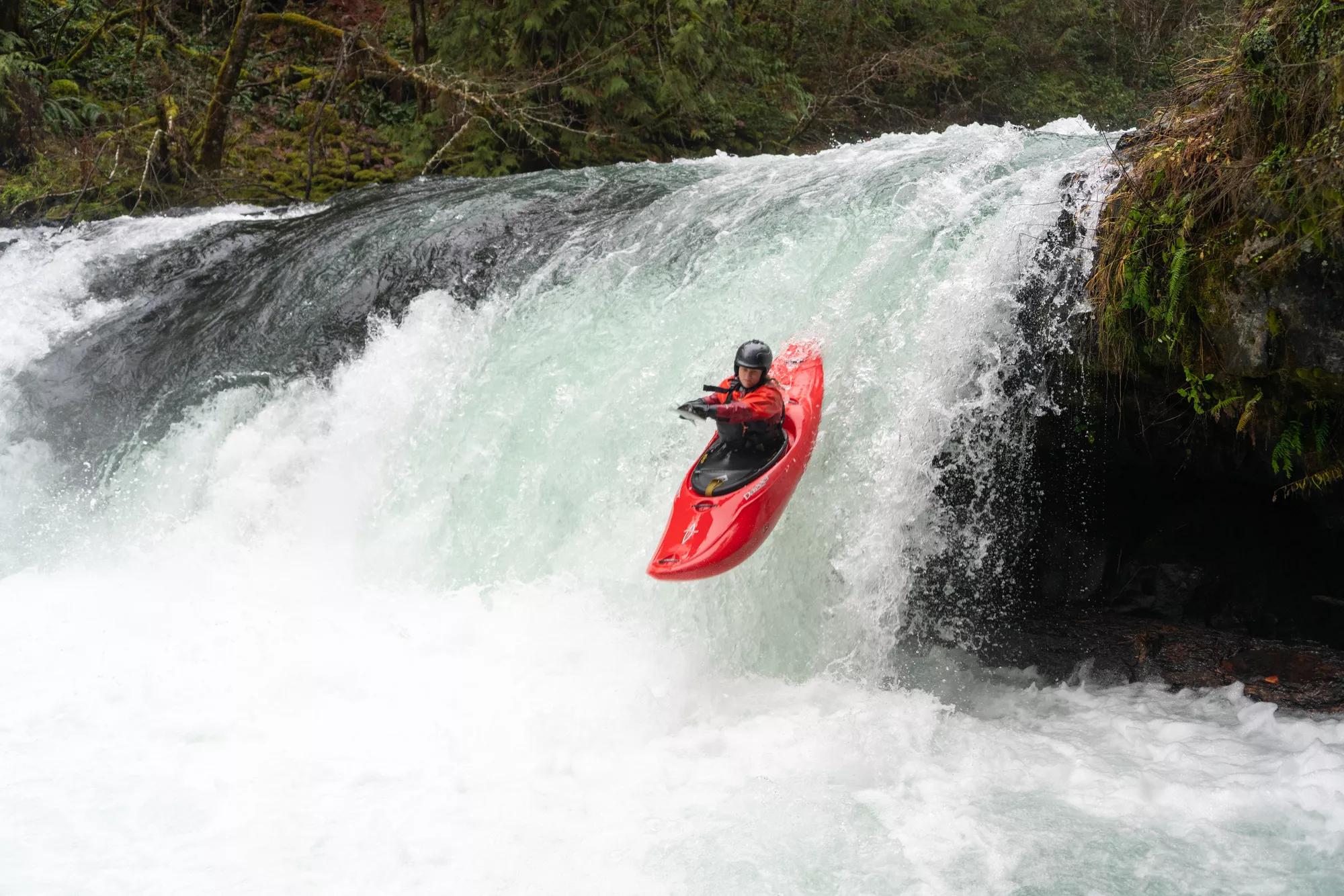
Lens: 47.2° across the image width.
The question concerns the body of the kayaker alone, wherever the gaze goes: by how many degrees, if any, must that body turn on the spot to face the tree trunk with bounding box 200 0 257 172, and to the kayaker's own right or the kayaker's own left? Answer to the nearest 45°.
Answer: approximately 90° to the kayaker's own right

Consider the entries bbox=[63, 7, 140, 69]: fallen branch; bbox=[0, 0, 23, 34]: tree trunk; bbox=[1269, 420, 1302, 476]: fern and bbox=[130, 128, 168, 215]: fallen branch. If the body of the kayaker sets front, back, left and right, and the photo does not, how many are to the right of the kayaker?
3

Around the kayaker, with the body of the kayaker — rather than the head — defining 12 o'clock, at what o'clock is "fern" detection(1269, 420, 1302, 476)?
The fern is roughly at 8 o'clock from the kayaker.

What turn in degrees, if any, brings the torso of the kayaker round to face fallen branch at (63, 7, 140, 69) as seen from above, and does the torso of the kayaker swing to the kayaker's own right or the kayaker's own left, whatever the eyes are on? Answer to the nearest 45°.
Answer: approximately 90° to the kayaker's own right

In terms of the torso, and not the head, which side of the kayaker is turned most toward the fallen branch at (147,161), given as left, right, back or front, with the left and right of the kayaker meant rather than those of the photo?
right

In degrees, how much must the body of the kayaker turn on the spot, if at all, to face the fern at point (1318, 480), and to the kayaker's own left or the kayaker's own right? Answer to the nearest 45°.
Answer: approximately 135° to the kayaker's own left

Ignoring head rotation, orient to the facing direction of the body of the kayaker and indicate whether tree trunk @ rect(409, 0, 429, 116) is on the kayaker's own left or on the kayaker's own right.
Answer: on the kayaker's own right

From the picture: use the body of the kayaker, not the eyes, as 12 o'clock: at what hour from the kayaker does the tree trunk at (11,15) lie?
The tree trunk is roughly at 3 o'clock from the kayaker.
